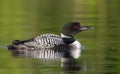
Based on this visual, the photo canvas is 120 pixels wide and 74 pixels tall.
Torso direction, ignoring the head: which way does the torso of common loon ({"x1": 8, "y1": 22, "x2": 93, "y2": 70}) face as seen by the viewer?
to the viewer's right
